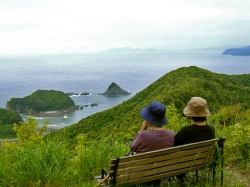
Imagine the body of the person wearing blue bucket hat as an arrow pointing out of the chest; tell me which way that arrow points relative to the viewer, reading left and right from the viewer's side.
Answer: facing away from the viewer and to the left of the viewer

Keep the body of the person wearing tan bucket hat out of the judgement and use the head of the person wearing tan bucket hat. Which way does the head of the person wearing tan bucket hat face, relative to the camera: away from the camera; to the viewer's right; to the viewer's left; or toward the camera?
away from the camera

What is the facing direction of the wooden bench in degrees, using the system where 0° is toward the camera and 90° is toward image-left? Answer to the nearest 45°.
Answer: approximately 135°

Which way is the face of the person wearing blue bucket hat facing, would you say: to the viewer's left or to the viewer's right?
to the viewer's left
